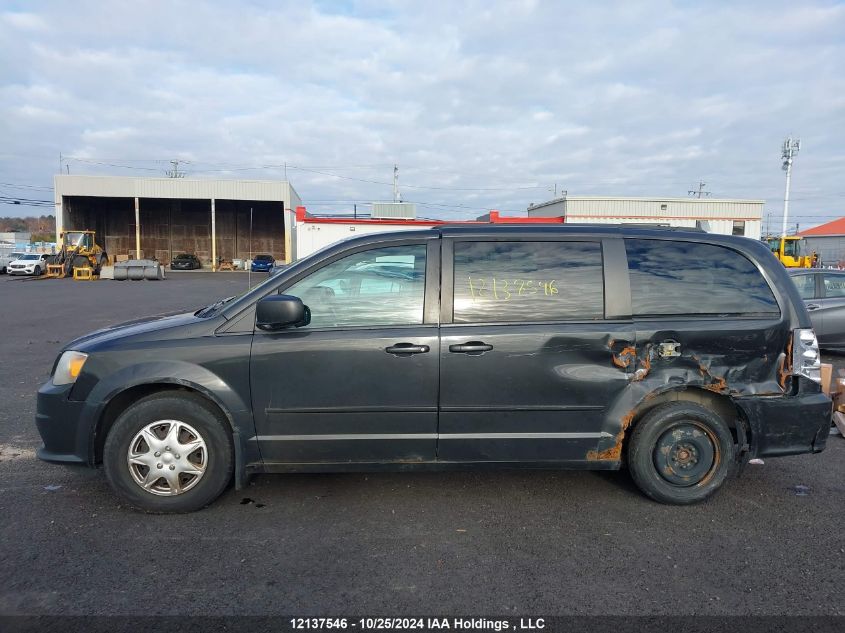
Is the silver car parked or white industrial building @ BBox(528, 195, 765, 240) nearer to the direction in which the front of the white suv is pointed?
the silver car parked

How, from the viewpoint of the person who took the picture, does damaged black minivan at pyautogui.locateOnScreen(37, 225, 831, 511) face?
facing to the left of the viewer

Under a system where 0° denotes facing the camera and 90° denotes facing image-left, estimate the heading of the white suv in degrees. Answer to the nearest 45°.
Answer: approximately 45°

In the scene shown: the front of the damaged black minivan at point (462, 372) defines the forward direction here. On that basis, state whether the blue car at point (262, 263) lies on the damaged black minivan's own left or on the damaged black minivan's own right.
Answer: on the damaged black minivan's own right

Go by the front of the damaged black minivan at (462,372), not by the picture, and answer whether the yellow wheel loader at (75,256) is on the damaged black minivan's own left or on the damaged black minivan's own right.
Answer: on the damaged black minivan's own right

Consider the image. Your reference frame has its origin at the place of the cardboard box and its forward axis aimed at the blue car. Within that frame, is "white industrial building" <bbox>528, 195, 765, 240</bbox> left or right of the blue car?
right

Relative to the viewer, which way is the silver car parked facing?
to the viewer's left

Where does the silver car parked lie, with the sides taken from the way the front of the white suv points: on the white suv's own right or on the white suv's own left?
on the white suv's own left

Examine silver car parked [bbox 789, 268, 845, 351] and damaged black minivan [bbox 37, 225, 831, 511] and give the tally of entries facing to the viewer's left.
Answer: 2

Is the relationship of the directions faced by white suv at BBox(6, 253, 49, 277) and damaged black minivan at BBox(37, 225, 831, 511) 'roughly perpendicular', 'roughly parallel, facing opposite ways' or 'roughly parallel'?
roughly perpendicular
